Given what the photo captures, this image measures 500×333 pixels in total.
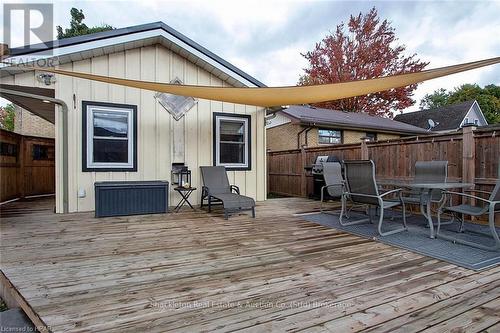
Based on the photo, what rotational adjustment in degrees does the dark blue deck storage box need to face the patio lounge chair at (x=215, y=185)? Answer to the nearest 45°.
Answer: approximately 90° to its left

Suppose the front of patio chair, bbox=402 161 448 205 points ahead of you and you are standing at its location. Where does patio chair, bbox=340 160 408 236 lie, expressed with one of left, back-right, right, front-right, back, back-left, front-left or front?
front

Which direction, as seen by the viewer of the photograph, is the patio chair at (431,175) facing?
facing the viewer and to the left of the viewer

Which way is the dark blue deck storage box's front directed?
toward the camera

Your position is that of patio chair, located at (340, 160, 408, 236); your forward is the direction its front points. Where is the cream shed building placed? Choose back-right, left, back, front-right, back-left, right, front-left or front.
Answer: back-left

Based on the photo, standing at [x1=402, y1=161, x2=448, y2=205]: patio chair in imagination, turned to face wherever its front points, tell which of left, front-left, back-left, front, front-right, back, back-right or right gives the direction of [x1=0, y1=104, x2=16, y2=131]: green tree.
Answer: front-right

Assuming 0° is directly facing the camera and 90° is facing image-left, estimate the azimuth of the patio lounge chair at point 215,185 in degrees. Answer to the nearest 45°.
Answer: approximately 315°

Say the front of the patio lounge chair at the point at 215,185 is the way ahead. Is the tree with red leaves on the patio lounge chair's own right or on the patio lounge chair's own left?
on the patio lounge chair's own left

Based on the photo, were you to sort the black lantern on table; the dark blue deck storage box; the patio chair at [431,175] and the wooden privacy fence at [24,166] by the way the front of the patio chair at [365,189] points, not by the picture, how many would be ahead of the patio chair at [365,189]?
1

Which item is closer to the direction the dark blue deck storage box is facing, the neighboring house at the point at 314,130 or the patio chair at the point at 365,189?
the patio chair

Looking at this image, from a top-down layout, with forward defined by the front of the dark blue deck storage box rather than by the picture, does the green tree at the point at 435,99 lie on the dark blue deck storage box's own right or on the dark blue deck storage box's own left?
on the dark blue deck storage box's own left

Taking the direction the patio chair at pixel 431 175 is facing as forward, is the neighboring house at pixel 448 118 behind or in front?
behind

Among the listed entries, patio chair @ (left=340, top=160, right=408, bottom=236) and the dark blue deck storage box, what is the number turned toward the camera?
1
